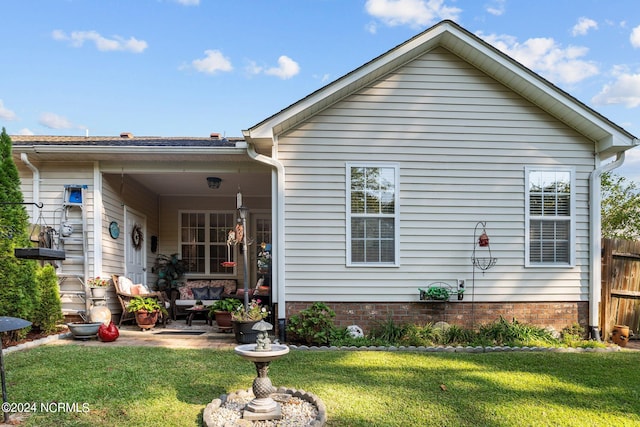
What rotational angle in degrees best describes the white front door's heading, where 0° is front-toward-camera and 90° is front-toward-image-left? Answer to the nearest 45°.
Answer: approximately 315°

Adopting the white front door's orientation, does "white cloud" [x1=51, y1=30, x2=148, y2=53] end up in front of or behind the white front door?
behind

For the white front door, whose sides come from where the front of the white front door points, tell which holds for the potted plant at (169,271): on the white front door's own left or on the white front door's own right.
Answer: on the white front door's own left

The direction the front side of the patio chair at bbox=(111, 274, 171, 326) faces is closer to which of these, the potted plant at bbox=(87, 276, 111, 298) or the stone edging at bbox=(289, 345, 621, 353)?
the stone edging

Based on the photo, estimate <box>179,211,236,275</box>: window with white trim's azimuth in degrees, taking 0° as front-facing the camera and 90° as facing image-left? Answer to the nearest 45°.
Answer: approximately 0°

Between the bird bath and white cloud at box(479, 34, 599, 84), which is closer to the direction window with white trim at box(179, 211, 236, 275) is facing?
the bird bath
